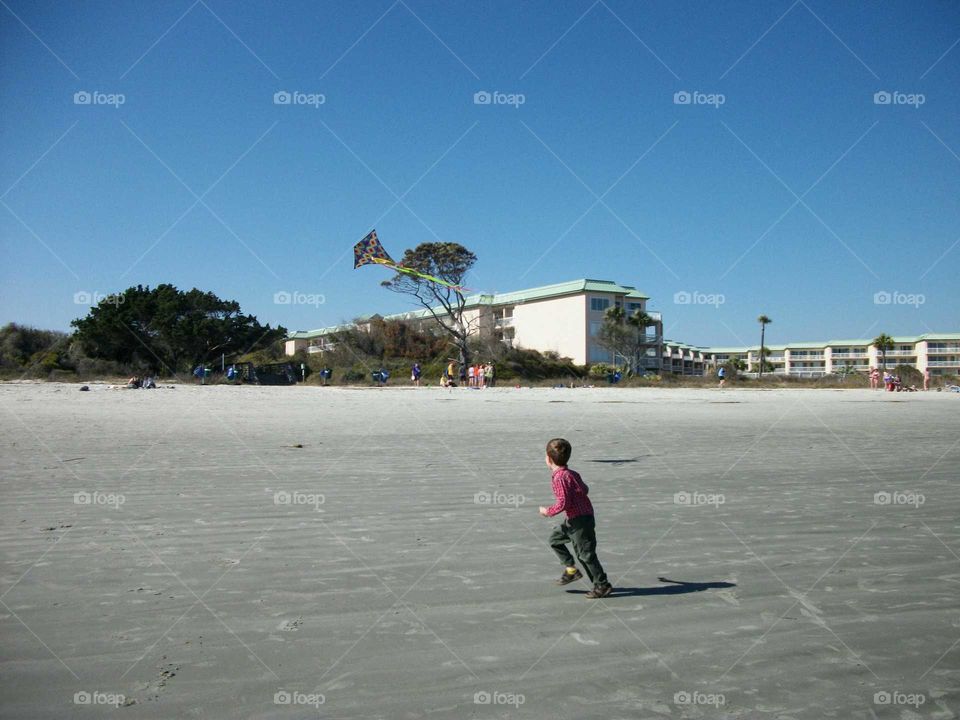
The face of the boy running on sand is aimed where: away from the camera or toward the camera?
away from the camera

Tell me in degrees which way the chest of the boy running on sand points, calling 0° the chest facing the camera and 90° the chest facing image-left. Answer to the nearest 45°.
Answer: approximately 135°
